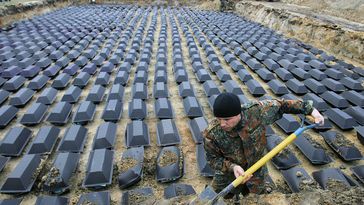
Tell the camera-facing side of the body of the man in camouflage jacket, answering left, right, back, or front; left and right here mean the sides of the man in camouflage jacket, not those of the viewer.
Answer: front

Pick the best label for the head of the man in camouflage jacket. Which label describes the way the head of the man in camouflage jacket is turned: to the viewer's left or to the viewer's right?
to the viewer's left
